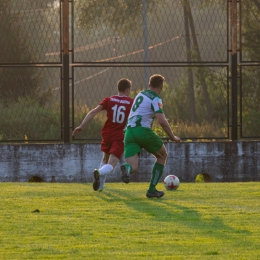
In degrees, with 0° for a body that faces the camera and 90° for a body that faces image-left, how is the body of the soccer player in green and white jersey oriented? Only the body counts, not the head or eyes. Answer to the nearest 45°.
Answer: approximately 225°

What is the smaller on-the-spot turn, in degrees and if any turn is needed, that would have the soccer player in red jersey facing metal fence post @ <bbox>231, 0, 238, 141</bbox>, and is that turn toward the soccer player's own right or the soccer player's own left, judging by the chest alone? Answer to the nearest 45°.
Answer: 0° — they already face it

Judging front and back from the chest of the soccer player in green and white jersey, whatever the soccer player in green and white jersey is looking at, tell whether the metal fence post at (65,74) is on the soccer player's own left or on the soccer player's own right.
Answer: on the soccer player's own left

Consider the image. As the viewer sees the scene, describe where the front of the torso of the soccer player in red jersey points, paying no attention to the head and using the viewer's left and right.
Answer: facing away from the viewer and to the right of the viewer

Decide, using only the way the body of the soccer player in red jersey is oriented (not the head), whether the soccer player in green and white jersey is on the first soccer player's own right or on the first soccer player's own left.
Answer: on the first soccer player's own right

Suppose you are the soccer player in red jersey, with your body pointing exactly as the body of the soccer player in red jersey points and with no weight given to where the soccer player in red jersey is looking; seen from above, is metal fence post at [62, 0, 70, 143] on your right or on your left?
on your left
